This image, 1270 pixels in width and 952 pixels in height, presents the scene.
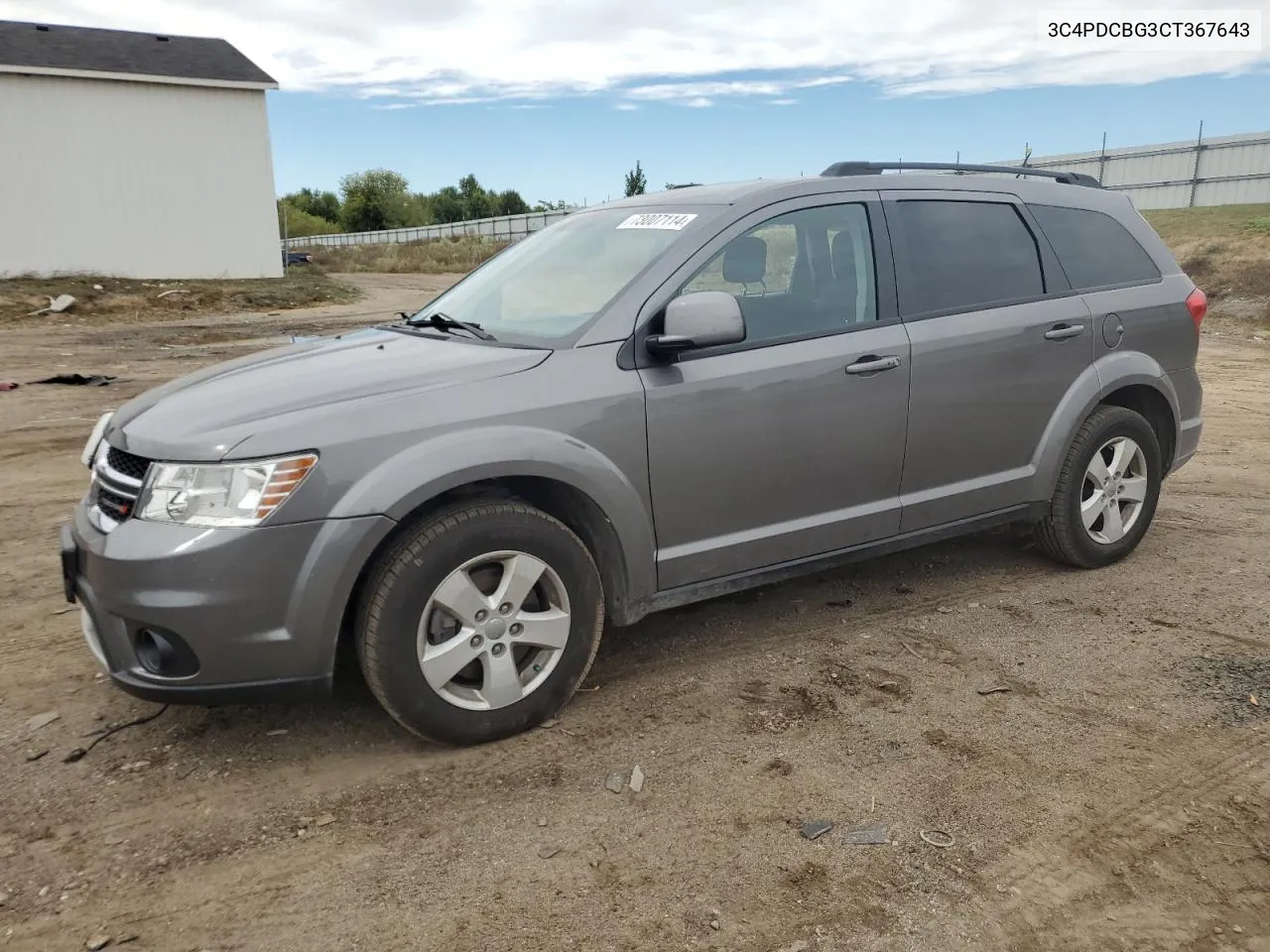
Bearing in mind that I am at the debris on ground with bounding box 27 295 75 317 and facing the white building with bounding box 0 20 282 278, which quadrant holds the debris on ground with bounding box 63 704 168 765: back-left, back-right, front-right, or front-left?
back-right

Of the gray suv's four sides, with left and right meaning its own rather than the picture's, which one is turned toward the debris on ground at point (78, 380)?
right

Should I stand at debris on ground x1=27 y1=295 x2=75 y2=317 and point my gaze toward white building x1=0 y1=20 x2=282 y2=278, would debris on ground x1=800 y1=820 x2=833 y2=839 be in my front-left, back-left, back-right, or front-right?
back-right

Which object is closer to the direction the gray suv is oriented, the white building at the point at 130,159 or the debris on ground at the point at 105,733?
the debris on ground

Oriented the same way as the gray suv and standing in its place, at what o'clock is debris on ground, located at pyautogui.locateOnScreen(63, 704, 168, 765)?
The debris on ground is roughly at 1 o'clock from the gray suv.

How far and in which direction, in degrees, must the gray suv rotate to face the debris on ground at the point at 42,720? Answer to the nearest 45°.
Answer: approximately 45° to its right

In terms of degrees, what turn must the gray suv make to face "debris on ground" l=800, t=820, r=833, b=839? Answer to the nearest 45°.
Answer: approximately 90° to its left

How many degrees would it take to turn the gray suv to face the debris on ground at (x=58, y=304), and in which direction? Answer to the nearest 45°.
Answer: approximately 90° to its right

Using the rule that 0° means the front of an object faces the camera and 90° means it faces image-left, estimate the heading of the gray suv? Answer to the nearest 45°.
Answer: approximately 45°
